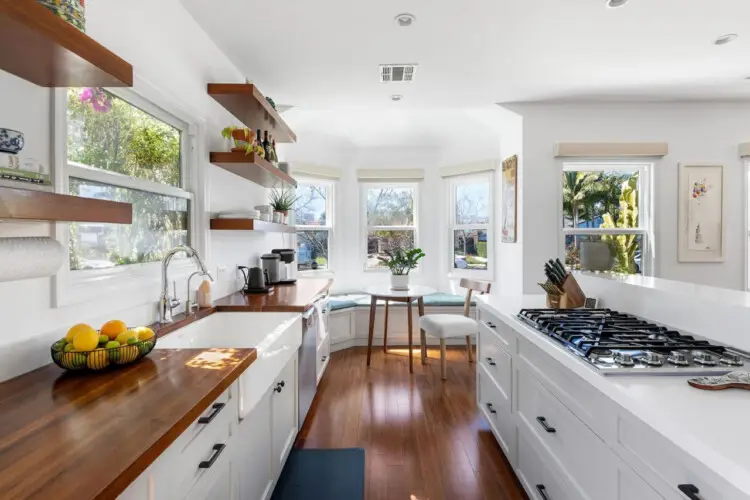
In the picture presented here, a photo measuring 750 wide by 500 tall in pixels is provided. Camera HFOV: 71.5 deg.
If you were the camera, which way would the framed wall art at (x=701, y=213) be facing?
facing the viewer

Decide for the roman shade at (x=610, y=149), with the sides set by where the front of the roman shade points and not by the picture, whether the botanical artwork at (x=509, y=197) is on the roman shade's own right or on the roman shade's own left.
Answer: on the roman shade's own right

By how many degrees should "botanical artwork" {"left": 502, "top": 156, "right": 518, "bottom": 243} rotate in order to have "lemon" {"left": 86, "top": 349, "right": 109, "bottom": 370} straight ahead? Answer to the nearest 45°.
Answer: approximately 90° to its left

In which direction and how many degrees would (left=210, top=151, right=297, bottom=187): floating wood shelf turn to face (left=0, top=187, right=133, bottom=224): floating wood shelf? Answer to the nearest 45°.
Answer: approximately 90° to its right

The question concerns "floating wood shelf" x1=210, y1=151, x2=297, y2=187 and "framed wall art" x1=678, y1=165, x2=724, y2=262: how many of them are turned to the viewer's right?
1

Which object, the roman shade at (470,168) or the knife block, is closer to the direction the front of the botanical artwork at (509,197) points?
the roman shade

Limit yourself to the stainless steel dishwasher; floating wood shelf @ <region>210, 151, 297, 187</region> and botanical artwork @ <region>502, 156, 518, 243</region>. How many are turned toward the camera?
0

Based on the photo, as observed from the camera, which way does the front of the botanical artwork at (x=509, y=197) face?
facing to the left of the viewer

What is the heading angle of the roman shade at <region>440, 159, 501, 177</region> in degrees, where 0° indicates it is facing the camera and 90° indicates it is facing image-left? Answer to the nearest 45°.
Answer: approximately 45°

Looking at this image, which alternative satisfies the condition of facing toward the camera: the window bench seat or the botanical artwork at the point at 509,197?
the window bench seat

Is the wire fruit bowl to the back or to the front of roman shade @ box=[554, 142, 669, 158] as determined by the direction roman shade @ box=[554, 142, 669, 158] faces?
to the front

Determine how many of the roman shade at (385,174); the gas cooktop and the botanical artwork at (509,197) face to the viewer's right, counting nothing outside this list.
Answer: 0

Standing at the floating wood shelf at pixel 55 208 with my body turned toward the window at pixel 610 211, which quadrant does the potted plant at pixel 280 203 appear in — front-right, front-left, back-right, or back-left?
front-left

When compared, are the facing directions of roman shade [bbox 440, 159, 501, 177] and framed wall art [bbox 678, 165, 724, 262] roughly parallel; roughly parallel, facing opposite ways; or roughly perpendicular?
roughly parallel

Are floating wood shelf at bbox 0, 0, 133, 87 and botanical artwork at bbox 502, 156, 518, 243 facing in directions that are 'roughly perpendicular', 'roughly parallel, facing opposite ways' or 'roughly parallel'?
roughly parallel, facing opposite ways

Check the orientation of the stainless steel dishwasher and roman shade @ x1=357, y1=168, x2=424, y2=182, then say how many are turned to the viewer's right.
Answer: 1

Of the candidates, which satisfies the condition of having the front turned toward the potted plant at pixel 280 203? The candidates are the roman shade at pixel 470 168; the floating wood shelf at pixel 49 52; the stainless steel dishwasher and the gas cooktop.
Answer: the roman shade

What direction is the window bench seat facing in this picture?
toward the camera

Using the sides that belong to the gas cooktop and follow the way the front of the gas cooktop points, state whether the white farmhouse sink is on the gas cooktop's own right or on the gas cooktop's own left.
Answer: on the gas cooktop's own right
